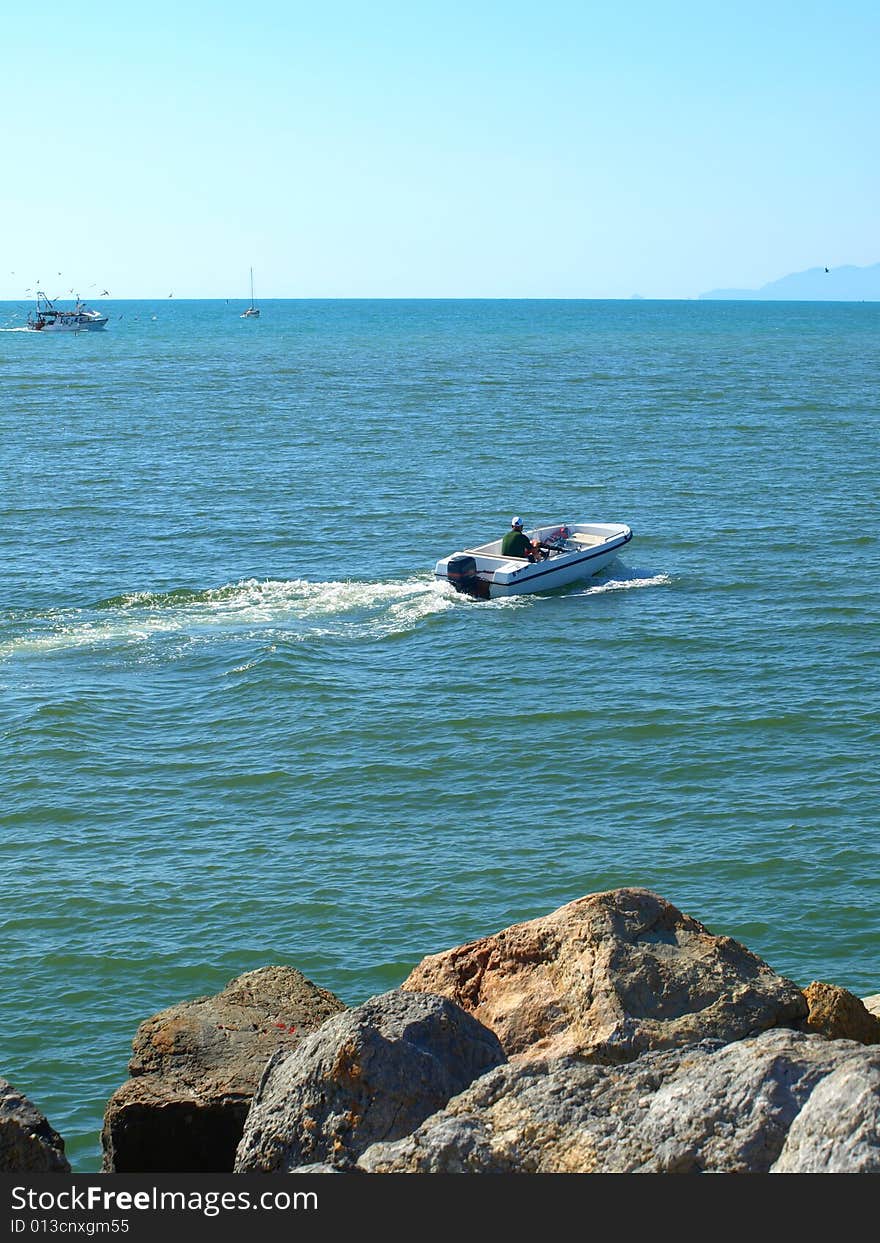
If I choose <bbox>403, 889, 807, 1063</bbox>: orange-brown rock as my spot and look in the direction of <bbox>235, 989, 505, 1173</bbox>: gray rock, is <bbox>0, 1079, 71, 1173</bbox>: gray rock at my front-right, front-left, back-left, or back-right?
front-right

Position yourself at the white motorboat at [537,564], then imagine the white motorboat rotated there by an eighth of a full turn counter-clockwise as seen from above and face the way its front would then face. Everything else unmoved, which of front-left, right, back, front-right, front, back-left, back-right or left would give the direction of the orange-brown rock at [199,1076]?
back

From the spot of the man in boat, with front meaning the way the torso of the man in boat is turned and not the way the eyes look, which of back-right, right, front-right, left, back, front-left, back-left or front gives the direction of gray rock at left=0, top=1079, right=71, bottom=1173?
back-right

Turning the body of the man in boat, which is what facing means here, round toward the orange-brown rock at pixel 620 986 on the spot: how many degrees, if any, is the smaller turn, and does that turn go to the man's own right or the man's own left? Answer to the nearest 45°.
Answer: approximately 135° to the man's own right

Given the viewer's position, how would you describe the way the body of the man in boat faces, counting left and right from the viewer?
facing away from the viewer and to the right of the viewer

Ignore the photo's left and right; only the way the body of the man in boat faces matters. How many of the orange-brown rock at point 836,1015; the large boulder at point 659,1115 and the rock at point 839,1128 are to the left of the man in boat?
0

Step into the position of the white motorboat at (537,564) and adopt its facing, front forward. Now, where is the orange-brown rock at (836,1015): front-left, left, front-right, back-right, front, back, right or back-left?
back-right

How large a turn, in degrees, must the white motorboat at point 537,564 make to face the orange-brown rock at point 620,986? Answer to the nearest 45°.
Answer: approximately 135° to its right

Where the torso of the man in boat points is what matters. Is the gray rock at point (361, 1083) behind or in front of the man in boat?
behind

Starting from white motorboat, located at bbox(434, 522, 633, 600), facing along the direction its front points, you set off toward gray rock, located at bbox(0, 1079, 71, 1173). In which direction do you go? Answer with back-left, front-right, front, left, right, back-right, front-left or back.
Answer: back-right

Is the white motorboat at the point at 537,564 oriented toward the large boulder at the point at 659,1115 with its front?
no

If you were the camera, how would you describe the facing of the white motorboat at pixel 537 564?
facing away from the viewer and to the right of the viewer

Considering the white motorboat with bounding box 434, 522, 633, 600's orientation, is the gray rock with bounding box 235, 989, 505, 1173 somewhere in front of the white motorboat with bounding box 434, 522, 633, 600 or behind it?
behind

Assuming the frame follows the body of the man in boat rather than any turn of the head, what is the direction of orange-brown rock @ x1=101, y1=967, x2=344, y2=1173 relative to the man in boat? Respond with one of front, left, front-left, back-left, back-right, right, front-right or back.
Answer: back-right

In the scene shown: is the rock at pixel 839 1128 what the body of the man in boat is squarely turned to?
no
